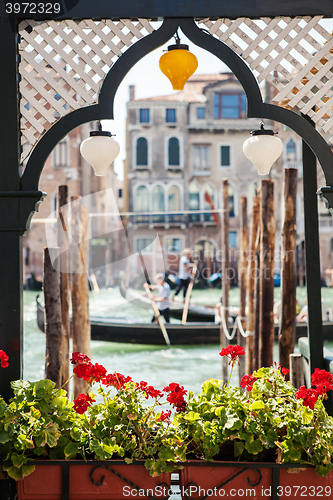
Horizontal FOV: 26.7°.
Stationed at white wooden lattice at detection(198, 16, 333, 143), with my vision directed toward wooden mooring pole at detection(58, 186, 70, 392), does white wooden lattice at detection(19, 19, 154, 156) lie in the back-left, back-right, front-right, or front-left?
front-left

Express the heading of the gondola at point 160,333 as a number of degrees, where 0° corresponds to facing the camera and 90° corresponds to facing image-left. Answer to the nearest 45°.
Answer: approximately 90°
